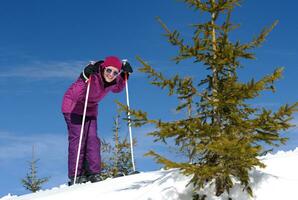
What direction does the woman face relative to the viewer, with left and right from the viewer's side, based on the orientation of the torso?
facing the viewer and to the right of the viewer
